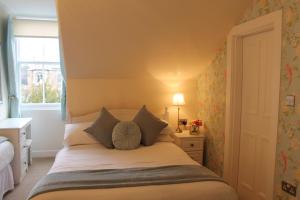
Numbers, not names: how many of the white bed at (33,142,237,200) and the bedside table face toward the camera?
2

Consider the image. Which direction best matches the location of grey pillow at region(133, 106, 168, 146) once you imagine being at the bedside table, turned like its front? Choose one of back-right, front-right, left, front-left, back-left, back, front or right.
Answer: front-right

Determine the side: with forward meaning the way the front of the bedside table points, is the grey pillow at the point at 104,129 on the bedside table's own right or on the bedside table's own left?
on the bedside table's own right

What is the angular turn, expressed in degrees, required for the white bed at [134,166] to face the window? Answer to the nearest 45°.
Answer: approximately 135° to its right

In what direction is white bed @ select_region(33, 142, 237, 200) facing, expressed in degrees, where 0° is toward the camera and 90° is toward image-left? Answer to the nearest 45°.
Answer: approximately 0°

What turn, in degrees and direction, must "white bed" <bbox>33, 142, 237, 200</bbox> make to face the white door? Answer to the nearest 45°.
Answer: approximately 90° to its left

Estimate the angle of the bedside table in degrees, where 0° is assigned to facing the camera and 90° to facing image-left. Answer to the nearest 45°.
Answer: approximately 0°

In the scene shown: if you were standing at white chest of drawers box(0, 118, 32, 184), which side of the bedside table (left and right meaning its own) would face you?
right
